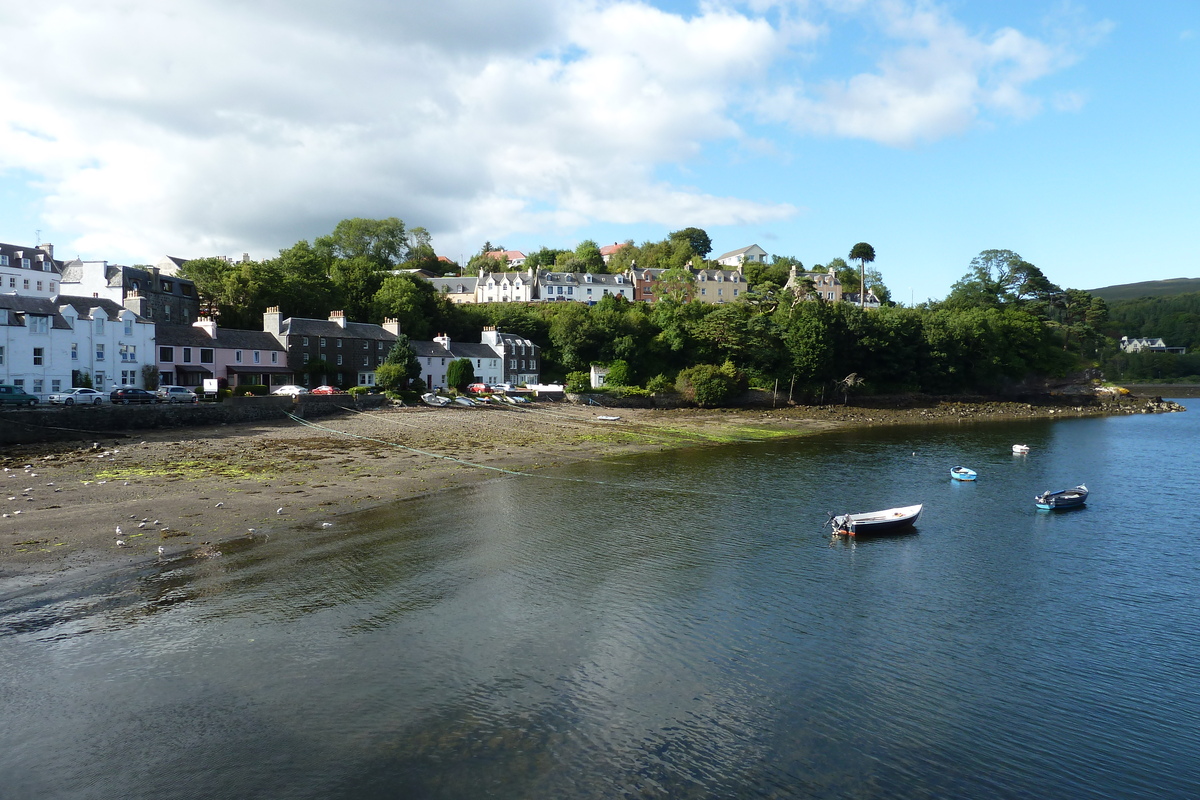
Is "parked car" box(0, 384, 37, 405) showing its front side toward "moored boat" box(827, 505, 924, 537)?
no

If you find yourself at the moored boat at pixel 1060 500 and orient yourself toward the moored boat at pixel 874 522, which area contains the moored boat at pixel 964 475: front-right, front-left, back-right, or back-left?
back-right

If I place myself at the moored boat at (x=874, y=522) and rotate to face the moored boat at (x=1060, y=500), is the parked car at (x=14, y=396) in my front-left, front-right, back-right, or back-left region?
back-left
